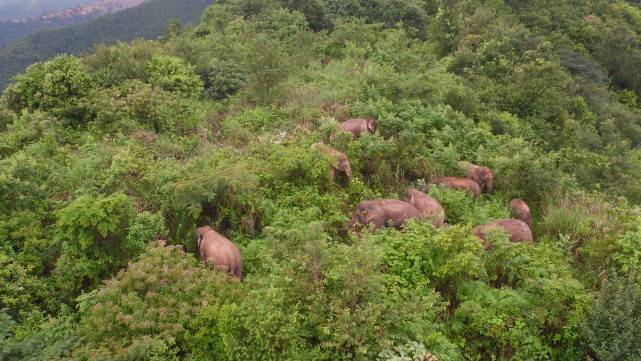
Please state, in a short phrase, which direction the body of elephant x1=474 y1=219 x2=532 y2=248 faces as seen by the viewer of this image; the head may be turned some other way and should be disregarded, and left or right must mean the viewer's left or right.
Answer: facing to the left of the viewer

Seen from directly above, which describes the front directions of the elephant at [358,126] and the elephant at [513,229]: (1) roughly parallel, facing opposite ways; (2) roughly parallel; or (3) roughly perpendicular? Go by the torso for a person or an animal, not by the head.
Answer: roughly parallel, facing opposite ways

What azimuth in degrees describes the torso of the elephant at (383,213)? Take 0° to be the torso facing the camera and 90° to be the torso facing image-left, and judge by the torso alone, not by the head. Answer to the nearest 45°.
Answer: approximately 90°

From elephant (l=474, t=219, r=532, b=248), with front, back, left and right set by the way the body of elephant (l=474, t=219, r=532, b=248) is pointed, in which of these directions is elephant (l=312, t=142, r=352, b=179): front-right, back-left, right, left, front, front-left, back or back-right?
front

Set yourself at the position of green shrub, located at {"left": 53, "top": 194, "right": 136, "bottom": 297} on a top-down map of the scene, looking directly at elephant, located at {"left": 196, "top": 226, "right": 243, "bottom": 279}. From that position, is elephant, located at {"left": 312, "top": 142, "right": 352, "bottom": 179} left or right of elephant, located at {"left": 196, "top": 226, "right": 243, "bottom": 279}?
left

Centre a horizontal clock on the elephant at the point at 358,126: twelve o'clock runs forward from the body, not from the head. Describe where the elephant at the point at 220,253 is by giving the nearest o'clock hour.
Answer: the elephant at the point at 220,253 is roughly at 4 o'clock from the elephant at the point at 358,126.

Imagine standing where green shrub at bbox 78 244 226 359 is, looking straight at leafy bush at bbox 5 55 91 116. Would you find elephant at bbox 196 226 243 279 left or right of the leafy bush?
right

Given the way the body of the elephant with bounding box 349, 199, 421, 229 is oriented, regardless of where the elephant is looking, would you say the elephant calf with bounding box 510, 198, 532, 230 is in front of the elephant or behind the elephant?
behind

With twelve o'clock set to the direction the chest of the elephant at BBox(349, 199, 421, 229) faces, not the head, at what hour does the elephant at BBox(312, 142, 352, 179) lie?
the elephant at BBox(312, 142, 352, 179) is roughly at 2 o'clock from the elephant at BBox(349, 199, 421, 229).

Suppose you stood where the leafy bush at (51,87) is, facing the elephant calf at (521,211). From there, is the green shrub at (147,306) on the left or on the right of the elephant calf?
right

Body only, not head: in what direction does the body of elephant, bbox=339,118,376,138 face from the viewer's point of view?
to the viewer's right

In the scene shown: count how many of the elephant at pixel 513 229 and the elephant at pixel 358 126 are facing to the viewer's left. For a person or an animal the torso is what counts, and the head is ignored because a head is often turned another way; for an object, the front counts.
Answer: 1

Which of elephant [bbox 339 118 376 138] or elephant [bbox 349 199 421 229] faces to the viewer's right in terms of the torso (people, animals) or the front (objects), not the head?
elephant [bbox 339 118 376 138]

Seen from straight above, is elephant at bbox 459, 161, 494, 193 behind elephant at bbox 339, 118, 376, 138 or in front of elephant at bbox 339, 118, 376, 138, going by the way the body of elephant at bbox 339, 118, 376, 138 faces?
in front

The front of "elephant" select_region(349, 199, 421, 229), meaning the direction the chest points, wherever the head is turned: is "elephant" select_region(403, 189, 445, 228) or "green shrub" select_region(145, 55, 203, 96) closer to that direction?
the green shrub

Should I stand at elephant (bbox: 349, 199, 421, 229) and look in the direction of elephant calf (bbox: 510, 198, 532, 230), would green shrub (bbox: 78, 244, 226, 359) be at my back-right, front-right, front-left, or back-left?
back-right

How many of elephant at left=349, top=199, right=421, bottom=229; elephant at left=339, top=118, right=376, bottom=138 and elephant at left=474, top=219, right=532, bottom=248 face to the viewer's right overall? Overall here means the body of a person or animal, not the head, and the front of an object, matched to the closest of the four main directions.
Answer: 1

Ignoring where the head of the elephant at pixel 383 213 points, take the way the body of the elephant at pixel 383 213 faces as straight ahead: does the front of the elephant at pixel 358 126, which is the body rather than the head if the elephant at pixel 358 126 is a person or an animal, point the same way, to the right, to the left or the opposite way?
the opposite way
